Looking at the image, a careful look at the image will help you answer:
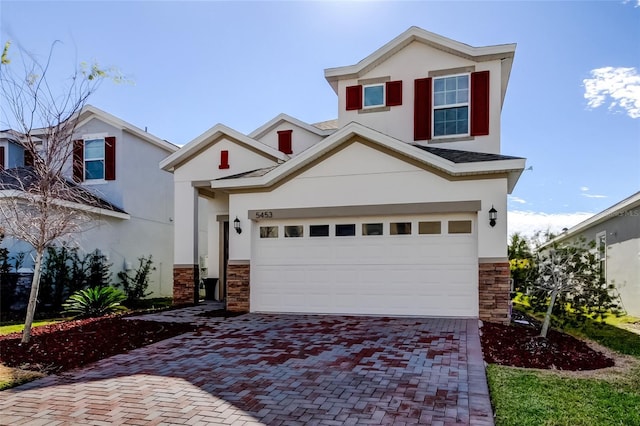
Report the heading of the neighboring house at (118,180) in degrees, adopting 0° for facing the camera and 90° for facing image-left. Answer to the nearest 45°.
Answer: approximately 45°

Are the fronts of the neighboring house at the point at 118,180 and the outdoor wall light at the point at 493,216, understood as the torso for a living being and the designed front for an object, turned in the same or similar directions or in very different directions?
same or similar directions

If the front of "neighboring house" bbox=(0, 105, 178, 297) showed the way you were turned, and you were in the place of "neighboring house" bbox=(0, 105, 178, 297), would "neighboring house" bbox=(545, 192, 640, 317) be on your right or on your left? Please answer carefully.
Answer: on your left

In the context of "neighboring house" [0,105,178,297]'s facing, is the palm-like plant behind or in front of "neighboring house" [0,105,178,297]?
in front

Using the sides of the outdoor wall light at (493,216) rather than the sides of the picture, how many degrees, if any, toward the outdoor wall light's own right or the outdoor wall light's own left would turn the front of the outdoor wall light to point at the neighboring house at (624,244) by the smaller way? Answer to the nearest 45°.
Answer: approximately 135° to the outdoor wall light's own left

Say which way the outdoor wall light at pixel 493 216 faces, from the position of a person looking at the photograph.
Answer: facing the viewer

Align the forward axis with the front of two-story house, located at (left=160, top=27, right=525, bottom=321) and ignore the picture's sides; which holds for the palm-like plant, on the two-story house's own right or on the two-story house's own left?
on the two-story house's own right

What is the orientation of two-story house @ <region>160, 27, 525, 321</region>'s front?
toward the camera

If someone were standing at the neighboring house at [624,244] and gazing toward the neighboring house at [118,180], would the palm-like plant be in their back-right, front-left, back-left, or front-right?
front-left

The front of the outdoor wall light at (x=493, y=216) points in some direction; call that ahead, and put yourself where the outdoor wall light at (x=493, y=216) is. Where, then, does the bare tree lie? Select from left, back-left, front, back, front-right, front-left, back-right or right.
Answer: front-right
